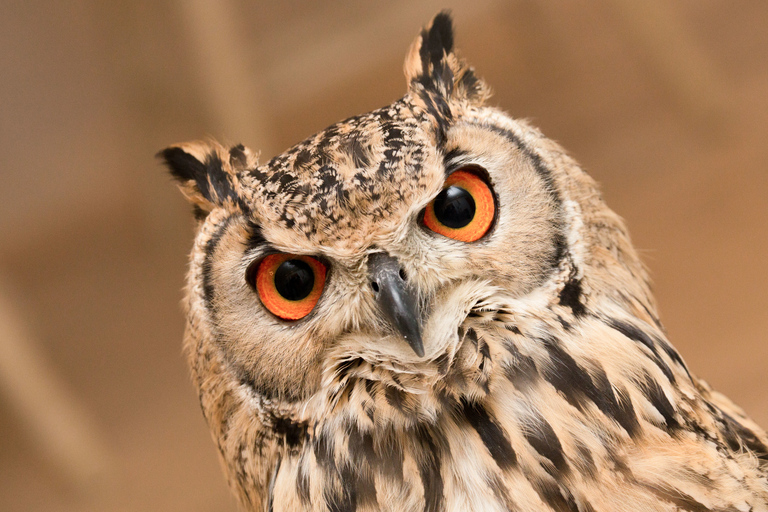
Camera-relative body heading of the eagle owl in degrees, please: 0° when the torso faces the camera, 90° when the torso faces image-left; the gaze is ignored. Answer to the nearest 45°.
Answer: approximately 0°
